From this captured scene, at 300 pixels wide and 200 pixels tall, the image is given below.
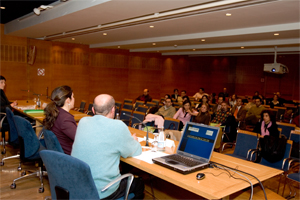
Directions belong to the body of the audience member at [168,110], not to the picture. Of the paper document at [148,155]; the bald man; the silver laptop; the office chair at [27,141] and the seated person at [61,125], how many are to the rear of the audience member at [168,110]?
0

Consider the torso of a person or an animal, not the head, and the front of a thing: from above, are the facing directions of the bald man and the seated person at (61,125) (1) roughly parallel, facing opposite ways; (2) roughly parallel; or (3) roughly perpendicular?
roughly parallel

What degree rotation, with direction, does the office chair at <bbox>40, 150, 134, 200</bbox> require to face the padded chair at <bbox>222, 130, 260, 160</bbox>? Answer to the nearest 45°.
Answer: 0° — it already faces it

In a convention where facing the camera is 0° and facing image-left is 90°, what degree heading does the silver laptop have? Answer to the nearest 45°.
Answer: approximately 45°

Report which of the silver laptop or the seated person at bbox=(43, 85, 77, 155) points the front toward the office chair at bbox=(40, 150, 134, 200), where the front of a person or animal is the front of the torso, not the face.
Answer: the silver laptop

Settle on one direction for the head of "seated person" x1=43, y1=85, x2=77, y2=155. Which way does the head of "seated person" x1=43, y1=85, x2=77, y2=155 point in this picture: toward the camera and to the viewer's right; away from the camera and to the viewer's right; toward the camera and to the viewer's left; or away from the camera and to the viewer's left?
away from the camera and to the viewer's right

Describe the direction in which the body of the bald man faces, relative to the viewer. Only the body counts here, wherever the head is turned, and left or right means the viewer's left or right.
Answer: facing away from the viewer and to the right of the viewer

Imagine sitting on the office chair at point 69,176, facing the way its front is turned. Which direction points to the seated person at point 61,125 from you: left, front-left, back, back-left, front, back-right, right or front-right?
front-left

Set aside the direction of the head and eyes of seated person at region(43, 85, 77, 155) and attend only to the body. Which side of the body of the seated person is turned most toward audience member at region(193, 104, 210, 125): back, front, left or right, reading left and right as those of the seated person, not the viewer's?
front

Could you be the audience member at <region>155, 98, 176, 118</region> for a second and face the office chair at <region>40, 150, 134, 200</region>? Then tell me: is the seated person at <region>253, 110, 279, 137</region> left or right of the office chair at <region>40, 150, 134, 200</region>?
left

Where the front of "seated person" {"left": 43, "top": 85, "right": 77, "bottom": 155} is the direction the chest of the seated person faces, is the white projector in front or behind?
in front

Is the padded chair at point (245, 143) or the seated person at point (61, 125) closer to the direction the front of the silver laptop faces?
the seated person

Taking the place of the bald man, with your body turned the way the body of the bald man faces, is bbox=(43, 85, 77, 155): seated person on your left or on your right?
on your left

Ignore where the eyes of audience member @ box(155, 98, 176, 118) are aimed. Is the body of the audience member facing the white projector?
no

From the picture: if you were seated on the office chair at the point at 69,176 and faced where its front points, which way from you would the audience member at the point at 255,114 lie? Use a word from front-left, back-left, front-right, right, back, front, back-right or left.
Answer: front

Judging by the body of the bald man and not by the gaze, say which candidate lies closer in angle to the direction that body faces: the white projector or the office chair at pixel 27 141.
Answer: the white projector

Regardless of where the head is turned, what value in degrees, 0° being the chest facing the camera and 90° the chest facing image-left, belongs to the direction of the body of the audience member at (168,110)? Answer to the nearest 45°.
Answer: approximately 45°

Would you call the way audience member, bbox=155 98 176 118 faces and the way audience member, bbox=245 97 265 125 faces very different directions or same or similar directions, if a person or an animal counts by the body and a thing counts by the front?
same or similar directions

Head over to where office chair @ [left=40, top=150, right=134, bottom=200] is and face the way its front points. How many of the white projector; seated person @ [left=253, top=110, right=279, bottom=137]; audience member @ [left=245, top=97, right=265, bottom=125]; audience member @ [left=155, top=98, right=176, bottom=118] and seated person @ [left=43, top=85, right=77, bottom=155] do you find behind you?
0

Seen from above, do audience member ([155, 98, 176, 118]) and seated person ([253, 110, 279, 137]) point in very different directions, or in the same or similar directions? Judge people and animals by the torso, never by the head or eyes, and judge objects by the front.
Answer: same or similar directions

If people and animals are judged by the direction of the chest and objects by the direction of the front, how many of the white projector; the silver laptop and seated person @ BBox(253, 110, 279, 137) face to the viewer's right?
0
